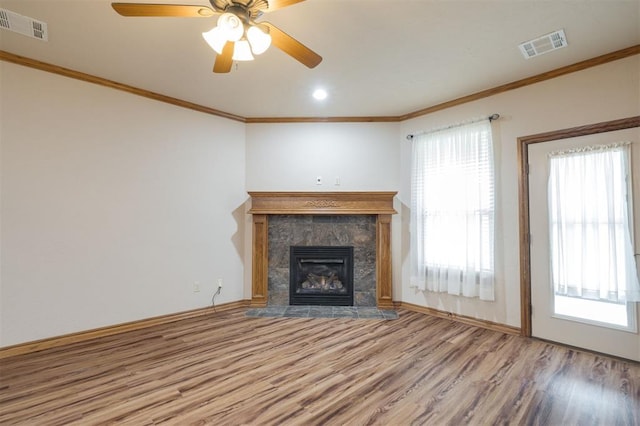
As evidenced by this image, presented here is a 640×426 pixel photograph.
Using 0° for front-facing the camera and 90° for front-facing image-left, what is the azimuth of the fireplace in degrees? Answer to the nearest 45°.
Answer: approximately 0°

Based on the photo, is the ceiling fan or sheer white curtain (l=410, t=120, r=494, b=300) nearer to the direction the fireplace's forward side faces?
the ceiling fan

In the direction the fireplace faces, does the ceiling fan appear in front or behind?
in front

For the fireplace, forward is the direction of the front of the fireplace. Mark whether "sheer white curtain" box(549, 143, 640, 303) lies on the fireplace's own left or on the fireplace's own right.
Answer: on the fireplace's own left

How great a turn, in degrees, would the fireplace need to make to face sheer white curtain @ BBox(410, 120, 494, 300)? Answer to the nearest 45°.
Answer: approximately 90° to its left

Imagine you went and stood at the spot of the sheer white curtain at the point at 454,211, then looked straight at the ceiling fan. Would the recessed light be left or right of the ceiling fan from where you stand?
right

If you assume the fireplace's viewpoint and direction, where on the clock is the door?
The door is roughly at 10 o'clock from the fireplace.
